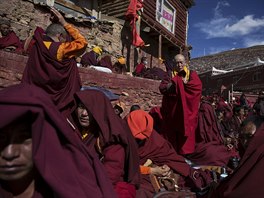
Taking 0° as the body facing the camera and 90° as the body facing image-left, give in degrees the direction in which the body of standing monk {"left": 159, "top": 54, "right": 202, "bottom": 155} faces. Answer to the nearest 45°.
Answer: approximately 0°

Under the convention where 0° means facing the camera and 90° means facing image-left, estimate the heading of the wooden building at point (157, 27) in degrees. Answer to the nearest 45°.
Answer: approximately 315°

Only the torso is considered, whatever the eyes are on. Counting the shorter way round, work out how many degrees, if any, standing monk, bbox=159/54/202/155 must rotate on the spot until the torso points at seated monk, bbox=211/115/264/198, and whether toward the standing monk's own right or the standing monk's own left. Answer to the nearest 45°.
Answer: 0° — they already face them

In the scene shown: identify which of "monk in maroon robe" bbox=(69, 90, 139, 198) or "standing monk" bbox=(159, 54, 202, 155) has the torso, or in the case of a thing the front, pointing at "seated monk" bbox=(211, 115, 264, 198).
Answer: the standing monk

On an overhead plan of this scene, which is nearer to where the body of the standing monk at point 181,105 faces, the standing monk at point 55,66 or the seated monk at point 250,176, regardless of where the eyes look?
the seated monk

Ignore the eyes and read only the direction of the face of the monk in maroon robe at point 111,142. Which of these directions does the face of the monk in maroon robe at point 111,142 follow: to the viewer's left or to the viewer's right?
to the viewer's left
